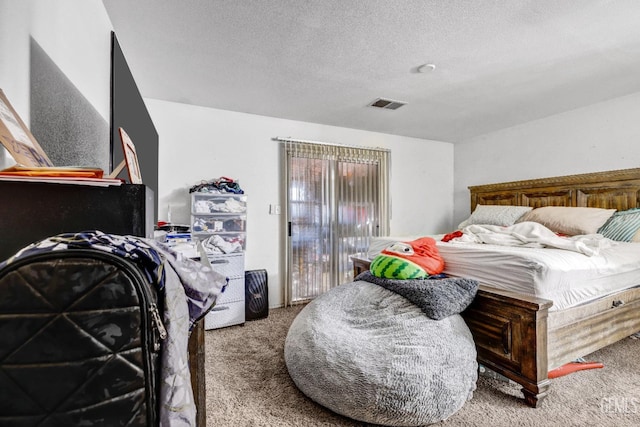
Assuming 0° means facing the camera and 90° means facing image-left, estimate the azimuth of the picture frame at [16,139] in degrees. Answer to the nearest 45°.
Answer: approximately 315°

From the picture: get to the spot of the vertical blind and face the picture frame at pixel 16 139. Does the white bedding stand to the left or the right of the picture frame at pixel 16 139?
left

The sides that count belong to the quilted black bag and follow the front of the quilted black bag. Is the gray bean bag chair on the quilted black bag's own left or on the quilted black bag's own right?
on the quilted black bag's own left

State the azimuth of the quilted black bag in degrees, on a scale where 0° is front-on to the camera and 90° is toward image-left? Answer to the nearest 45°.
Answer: approximately 0°

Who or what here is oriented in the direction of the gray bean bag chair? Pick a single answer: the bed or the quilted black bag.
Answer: the bed

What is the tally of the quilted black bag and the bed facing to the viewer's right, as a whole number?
0

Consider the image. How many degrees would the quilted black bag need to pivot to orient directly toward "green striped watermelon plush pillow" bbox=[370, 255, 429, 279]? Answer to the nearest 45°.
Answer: approximately 90° to its left

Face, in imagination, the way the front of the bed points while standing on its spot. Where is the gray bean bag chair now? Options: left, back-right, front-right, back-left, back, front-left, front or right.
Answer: front

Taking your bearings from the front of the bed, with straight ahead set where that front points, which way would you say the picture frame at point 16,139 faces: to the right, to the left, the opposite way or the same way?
the opposite way

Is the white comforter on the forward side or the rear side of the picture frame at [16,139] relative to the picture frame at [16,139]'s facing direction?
on the forward side

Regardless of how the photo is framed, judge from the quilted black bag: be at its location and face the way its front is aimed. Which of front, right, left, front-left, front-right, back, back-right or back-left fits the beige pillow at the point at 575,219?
left

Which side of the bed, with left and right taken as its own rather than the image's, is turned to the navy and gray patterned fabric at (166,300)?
front

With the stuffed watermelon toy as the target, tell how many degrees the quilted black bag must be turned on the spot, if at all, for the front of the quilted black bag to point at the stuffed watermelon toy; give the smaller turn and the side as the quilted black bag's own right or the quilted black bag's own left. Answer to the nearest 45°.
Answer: approximately 90° to the quilted black bag's own left
